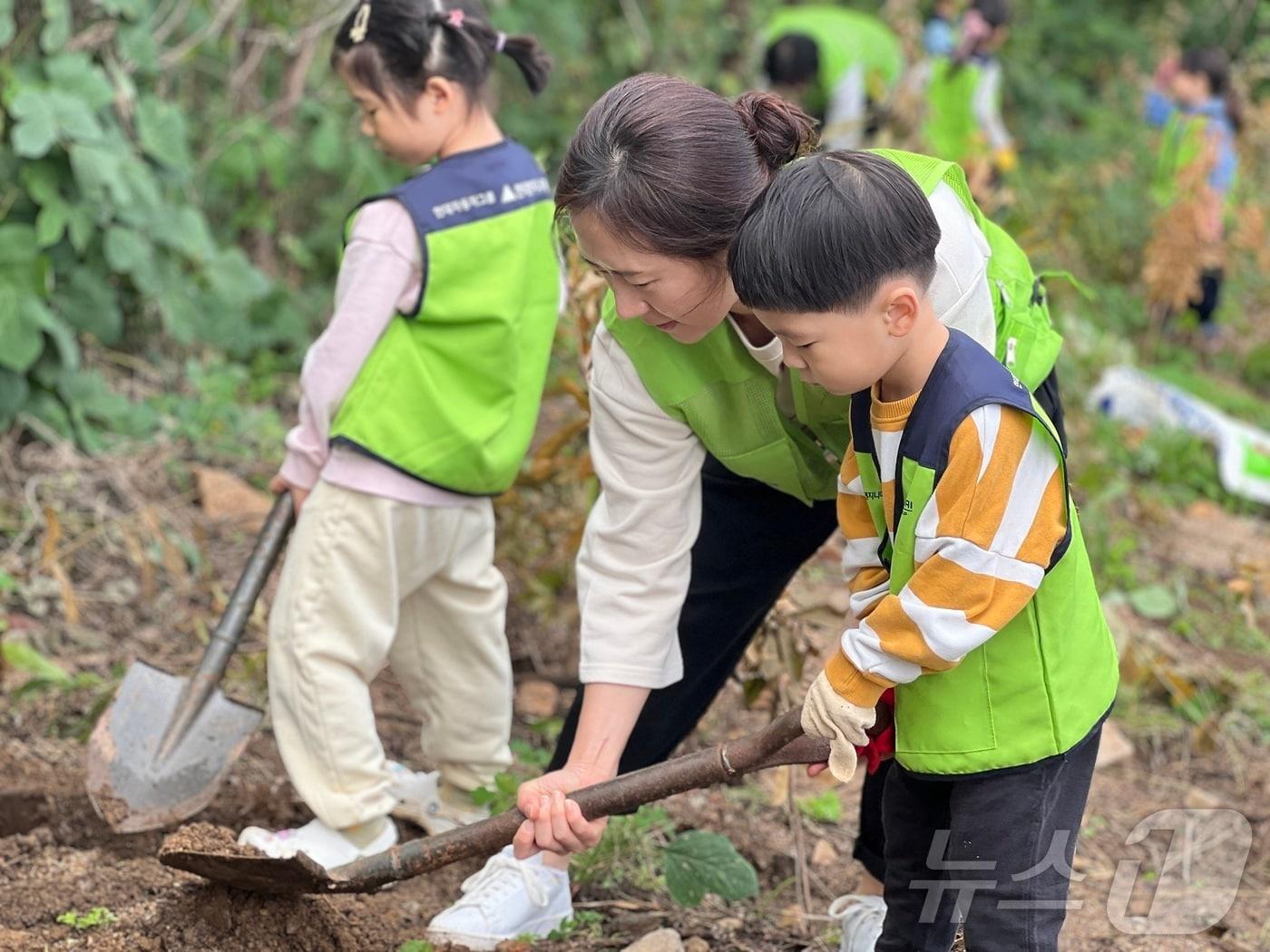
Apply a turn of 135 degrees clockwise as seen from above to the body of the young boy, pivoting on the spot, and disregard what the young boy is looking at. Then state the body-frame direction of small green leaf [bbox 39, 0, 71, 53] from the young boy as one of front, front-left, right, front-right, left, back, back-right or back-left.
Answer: front-left

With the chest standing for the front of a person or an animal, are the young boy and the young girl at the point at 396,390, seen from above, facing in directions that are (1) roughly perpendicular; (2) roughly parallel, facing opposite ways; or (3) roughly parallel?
roughly perpendicular

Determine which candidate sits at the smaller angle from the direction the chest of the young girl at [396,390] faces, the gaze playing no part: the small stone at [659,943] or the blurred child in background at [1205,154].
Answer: the blurred child in background

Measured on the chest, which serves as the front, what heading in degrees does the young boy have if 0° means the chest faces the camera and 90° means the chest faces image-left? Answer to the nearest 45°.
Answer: approximately 45°

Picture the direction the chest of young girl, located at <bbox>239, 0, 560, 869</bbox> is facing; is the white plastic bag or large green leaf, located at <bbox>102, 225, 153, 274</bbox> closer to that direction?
the large green leaf

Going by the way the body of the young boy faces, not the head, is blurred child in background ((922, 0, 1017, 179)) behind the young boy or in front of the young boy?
behind

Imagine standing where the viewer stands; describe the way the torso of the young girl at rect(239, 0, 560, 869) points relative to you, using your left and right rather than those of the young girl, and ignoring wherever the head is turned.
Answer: facing away from the viewer and to the left of the viewer

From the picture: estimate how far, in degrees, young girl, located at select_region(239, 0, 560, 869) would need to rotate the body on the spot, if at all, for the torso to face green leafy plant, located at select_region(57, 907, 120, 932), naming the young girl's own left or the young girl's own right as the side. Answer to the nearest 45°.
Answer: approximately 90° to the young girl's own left
